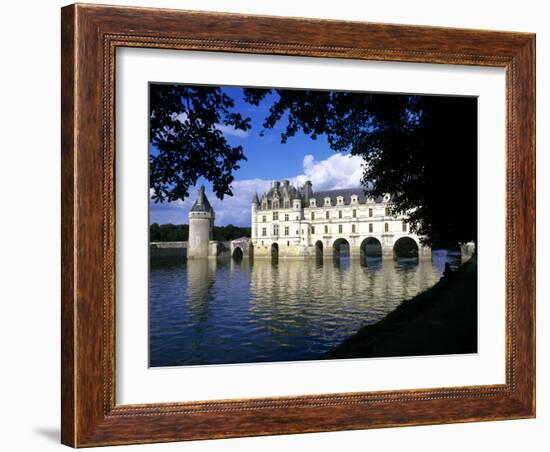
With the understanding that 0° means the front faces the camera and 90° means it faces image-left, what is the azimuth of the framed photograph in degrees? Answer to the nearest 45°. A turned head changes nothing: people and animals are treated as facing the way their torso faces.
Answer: approximately 315°
